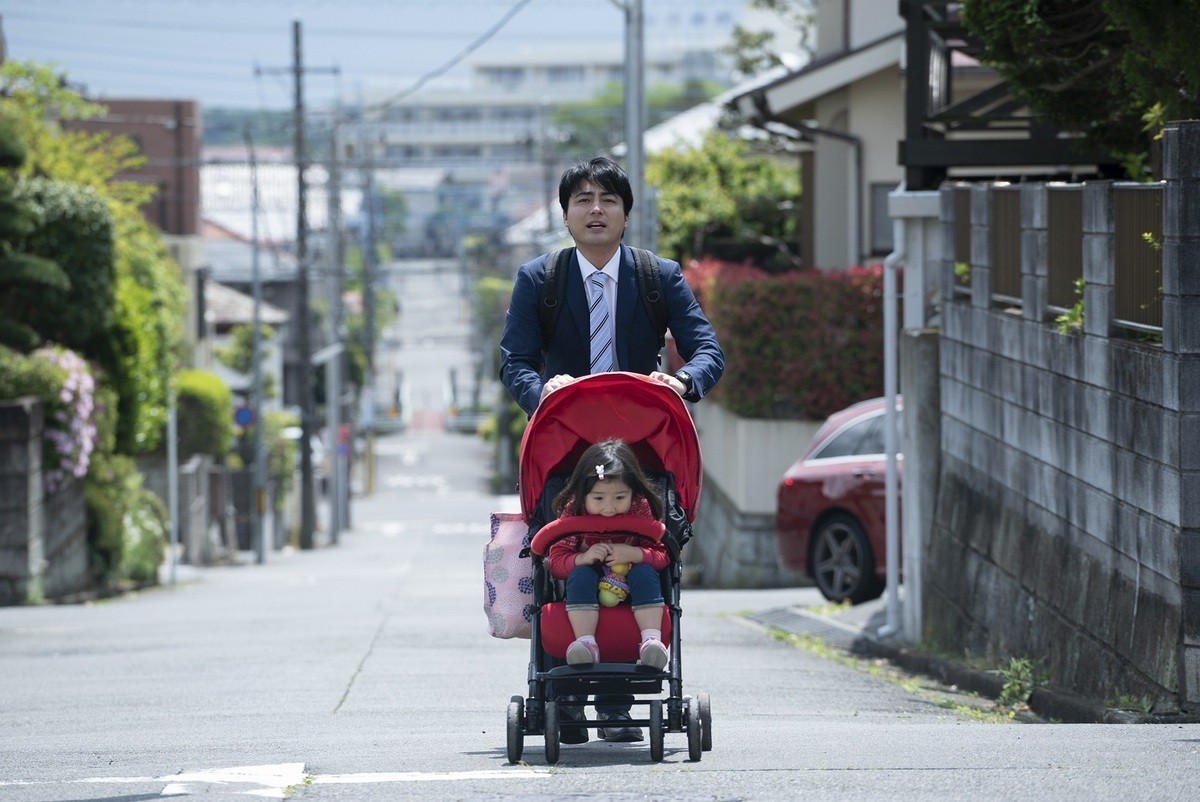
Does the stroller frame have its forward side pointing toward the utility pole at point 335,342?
no

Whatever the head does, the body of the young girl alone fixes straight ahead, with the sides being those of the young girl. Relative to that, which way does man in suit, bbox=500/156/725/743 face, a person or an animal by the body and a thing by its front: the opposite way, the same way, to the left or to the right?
the same way

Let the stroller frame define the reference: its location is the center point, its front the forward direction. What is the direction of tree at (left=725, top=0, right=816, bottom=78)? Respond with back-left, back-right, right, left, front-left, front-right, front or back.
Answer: back

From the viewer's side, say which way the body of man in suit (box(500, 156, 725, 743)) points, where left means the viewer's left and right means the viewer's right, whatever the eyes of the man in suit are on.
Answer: facing the viewer

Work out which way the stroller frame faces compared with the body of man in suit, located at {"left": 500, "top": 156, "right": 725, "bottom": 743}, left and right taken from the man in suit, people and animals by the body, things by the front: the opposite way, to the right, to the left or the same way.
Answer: the same way

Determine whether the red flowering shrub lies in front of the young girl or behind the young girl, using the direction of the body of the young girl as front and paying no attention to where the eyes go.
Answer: behind

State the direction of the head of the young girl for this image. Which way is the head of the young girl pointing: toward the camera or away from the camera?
toward the camera

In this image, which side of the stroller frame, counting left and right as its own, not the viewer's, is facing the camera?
front

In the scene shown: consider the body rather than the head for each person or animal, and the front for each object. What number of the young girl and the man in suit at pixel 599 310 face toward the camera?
2

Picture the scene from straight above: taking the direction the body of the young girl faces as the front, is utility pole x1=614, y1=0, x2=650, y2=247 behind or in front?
behind

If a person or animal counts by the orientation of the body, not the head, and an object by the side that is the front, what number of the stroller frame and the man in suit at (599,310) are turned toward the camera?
2

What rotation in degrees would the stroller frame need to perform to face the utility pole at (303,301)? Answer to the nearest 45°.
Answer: approximately 180°

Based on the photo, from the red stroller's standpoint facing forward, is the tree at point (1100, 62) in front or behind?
behind

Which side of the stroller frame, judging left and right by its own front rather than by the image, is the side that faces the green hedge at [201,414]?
back

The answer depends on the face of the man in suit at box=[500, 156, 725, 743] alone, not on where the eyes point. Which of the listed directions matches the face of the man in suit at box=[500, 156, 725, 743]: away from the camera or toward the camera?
toward the camera

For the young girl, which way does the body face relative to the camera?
toward the camera
